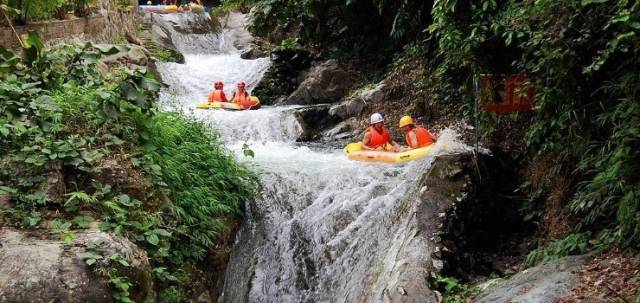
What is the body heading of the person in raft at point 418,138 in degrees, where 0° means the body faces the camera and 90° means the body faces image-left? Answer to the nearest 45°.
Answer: approximately 90°

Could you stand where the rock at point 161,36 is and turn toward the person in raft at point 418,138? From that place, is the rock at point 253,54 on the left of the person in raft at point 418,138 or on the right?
left

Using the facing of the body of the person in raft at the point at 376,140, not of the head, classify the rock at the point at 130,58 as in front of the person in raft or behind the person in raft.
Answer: behind

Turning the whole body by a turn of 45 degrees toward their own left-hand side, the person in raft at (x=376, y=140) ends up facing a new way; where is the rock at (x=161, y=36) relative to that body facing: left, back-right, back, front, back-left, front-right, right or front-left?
back-left

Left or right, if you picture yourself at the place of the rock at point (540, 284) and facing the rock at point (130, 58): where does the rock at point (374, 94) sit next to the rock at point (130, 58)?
right

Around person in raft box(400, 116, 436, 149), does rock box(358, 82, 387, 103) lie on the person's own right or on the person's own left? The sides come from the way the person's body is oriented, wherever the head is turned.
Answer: on the person's own right

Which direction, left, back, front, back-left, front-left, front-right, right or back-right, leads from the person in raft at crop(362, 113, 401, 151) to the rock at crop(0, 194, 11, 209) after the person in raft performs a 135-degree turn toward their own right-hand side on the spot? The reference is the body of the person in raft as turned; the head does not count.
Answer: front-left
